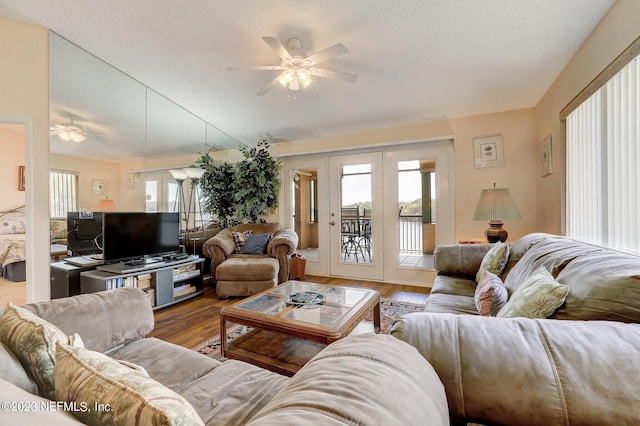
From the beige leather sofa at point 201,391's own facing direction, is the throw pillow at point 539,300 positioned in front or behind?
in front

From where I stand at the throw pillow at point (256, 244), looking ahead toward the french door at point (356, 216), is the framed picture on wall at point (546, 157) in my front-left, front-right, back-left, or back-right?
front-right

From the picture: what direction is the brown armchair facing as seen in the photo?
toward the camera

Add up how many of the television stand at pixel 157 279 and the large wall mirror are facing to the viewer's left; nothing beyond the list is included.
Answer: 0

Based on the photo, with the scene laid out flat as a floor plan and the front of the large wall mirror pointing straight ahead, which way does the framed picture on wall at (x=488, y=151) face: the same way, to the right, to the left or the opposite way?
to the right

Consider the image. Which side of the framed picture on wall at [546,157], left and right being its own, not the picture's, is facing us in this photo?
left

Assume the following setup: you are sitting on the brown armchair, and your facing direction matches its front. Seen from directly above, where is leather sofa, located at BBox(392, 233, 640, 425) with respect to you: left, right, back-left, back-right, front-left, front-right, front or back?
front

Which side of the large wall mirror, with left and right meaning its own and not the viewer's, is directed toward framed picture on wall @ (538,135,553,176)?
front

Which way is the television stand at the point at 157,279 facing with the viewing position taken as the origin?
facing the viewer and to the right of the viewer

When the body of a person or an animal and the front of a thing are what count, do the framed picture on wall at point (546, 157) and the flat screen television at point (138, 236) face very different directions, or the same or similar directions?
very different directions

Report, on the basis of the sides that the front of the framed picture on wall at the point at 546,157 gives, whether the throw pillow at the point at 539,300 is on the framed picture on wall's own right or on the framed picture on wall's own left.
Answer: on the framed picture on wall's own left

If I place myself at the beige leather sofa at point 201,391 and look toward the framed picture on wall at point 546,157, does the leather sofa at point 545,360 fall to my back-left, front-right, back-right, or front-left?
front-right

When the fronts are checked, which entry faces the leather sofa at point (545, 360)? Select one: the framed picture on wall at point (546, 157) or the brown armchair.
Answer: the brown armchair

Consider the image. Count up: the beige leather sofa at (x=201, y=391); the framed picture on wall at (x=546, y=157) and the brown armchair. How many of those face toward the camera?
1

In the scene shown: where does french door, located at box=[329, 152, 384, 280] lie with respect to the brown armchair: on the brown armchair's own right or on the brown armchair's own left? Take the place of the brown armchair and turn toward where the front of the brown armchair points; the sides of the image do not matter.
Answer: on the brown armchair's own left
